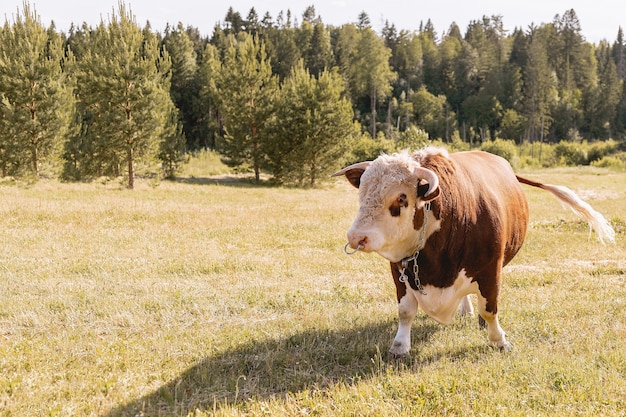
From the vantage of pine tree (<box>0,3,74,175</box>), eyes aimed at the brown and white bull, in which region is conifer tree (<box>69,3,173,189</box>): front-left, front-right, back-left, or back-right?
front-left

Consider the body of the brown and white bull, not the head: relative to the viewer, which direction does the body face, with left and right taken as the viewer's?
facing the viewer and to the left of the viewer

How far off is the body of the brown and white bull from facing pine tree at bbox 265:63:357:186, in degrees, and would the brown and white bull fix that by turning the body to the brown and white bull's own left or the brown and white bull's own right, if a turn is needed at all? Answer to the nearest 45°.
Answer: approximately 135° to the brown and white bull's own right

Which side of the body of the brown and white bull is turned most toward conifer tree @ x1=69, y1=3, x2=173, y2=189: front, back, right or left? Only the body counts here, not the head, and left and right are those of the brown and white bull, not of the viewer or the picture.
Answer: right

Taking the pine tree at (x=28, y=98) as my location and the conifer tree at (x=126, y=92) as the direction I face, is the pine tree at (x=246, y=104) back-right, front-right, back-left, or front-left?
front-left

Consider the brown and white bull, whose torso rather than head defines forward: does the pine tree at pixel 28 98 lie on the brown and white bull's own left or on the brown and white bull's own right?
on the brown and white bull's own right

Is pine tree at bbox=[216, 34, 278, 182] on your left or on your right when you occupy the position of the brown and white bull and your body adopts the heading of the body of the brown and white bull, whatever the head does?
on your right

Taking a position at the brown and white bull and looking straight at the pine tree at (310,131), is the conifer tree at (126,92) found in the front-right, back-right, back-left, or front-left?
front-left

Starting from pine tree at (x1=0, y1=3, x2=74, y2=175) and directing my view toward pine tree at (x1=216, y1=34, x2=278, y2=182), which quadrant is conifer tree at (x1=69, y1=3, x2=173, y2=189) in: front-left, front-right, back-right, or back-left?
front-right
